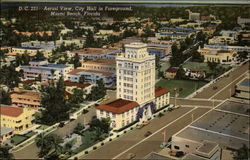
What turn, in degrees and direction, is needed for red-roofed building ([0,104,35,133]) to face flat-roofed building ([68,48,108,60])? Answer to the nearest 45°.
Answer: approximately 90° to its left

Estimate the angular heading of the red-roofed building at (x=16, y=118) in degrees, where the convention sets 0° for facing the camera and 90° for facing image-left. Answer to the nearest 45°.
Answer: approximately 315°

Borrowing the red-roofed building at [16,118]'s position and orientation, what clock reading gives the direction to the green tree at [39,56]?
The green tree is roughly at 8 o'clock from the red-roofed building.

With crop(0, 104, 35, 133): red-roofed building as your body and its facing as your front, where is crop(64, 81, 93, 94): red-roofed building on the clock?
crop(64, 81, 93, 94): red-roofed building is roughly at 9 o'clock from crop(0, 104, 35, 133): red-roofed building.

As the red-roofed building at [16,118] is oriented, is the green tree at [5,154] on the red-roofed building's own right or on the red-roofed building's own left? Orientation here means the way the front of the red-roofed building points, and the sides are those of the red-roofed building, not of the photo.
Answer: on the red-roofed building's own right

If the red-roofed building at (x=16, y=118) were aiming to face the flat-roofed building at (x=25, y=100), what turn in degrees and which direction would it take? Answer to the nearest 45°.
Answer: approximately 135° to its left

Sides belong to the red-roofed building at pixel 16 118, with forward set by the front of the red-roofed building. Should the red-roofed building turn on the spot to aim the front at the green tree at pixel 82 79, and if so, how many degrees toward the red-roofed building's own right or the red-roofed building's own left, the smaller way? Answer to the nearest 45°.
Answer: approximately 90° to the red-roofed building's own left

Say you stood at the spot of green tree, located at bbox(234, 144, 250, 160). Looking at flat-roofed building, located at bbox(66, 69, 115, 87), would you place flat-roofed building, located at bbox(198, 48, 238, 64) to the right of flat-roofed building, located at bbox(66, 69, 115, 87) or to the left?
right
